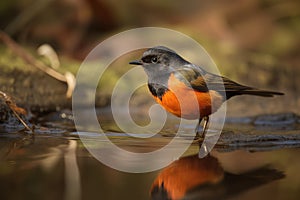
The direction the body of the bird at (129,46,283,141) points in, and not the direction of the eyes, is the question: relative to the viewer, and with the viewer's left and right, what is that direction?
facing to the left of the viewer

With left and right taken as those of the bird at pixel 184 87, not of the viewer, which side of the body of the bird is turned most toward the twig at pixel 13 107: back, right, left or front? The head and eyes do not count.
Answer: front

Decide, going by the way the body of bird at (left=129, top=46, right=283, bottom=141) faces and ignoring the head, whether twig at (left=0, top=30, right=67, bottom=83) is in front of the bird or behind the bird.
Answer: in front
